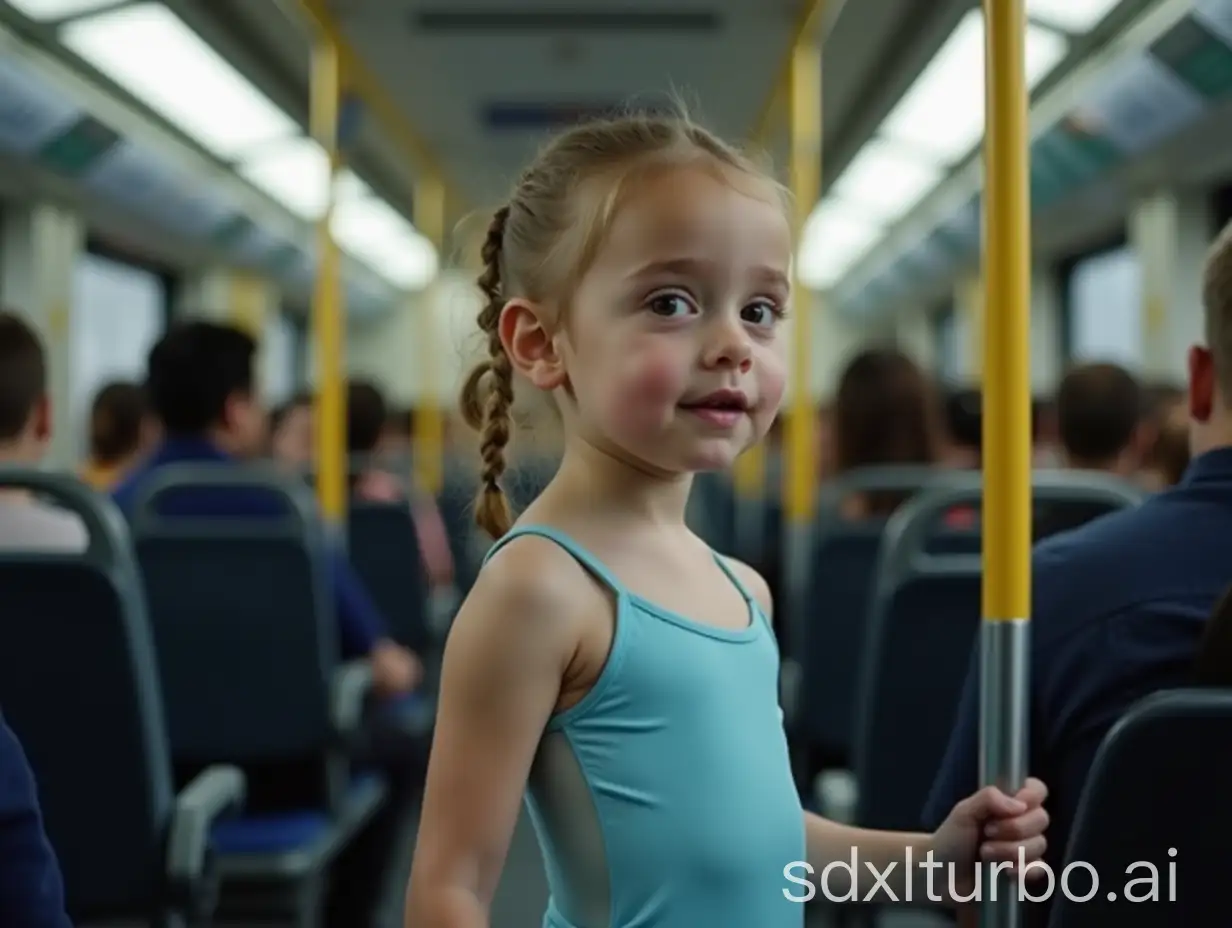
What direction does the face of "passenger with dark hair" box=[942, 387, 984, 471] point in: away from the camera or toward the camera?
away from the camera

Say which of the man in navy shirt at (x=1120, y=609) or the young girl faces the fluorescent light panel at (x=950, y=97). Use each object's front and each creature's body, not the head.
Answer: the man in navy shirt

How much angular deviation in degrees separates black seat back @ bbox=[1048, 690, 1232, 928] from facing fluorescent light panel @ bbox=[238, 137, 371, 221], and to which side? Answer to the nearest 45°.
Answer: approximately 45° to its left

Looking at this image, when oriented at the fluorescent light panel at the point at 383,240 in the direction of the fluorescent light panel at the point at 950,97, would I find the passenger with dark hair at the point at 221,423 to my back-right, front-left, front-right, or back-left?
front-right

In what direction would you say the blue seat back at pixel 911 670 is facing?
away from the camera

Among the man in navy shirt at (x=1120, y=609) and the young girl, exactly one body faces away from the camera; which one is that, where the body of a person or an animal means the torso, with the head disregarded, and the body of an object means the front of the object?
the man in navy shirt

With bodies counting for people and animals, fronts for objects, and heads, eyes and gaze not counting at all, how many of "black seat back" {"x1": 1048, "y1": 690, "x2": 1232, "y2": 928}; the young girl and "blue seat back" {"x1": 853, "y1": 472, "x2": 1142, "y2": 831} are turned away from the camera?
2

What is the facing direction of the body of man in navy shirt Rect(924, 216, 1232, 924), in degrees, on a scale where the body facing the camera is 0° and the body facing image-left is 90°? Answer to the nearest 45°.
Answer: approximately 180°

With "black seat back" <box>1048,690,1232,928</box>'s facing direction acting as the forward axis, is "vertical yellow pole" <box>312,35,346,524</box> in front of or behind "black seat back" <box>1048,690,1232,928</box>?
in front

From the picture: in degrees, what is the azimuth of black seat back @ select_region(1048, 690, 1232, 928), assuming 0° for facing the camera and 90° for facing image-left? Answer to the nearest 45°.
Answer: approximately 180°

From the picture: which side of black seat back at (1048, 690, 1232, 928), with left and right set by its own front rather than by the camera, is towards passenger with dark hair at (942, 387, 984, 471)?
front

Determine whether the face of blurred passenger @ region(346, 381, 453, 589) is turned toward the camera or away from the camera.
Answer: away from the camera

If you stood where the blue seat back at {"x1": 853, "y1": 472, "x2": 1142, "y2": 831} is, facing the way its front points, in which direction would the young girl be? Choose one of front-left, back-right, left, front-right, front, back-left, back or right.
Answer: back

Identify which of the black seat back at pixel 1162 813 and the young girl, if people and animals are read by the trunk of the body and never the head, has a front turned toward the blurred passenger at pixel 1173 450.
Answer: the black seat back
